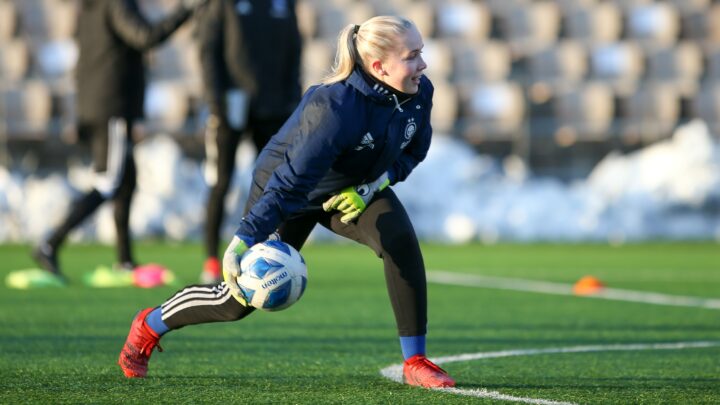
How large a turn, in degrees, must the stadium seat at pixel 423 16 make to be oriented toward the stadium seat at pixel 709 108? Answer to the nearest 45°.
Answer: approximately 90° to its left

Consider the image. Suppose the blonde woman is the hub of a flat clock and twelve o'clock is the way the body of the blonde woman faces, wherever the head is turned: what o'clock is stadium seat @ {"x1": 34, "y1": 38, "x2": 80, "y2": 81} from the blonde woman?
The stadium seat is roughly at 7 o'clock from the blonde woman.

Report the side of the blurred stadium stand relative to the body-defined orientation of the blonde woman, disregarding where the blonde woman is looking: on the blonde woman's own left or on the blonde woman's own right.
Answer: on the blonde woman's own left

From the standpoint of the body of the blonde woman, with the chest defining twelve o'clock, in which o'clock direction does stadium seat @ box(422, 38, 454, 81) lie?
The stadium seat is roughly at 8 o'clock from the blonde woman.

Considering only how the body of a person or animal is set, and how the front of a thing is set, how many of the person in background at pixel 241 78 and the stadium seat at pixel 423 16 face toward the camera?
2

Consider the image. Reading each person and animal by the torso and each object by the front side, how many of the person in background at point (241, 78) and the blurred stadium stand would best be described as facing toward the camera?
2

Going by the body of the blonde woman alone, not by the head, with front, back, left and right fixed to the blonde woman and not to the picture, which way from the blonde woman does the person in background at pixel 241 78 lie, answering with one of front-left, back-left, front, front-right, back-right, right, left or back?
back-left

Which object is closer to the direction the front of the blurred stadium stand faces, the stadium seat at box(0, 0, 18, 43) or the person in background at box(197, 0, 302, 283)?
the person in background

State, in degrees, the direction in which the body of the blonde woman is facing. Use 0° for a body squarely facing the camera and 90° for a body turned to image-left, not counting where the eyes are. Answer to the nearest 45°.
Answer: approximately 315°

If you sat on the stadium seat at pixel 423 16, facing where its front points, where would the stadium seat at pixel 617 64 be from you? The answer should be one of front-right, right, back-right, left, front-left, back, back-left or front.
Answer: left

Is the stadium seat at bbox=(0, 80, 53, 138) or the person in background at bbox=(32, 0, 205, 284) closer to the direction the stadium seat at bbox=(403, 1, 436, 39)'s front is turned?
the person in background

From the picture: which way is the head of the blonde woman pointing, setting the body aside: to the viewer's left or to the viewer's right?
to the viewer's right

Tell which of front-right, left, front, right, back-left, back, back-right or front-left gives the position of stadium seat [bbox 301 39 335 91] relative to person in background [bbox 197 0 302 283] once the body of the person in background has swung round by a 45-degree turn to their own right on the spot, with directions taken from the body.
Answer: back-right
